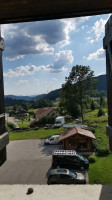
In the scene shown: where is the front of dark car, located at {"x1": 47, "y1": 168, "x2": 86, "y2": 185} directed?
to the viewer's right

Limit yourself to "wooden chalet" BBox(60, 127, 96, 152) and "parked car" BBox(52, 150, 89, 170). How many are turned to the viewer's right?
1

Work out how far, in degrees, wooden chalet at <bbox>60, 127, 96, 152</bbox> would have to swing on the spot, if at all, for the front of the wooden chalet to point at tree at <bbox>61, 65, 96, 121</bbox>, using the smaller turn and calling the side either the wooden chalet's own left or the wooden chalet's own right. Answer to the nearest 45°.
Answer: approximately 180°

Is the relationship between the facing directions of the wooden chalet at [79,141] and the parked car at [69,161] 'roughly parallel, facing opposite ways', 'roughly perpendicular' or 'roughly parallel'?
roughly perpendicular

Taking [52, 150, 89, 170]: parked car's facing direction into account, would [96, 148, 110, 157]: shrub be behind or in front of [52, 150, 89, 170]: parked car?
in front

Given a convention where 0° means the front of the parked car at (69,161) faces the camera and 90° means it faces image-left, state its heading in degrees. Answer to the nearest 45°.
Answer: approximately 270°

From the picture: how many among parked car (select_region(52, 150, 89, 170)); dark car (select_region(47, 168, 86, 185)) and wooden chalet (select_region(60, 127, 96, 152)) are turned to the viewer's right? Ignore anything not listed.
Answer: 2

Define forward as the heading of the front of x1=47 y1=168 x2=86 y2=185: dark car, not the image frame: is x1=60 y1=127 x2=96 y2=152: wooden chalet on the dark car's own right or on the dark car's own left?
on the dark car's own left

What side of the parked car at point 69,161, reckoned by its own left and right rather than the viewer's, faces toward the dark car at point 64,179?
right

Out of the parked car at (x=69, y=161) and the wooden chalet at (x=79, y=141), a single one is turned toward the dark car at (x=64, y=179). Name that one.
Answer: the wooden chalet

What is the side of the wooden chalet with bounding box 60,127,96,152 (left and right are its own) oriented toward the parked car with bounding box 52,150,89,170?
front

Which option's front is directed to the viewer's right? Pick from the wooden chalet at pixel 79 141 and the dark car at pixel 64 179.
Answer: the dark car

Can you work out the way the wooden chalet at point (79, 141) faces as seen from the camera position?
facing the viewer

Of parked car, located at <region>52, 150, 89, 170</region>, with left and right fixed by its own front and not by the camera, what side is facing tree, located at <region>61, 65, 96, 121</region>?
left

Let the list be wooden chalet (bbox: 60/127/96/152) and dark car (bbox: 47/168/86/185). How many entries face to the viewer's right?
1

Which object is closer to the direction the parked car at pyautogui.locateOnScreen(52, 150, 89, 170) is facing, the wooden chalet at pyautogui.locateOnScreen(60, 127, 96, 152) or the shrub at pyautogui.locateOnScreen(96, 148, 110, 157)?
the shrub
